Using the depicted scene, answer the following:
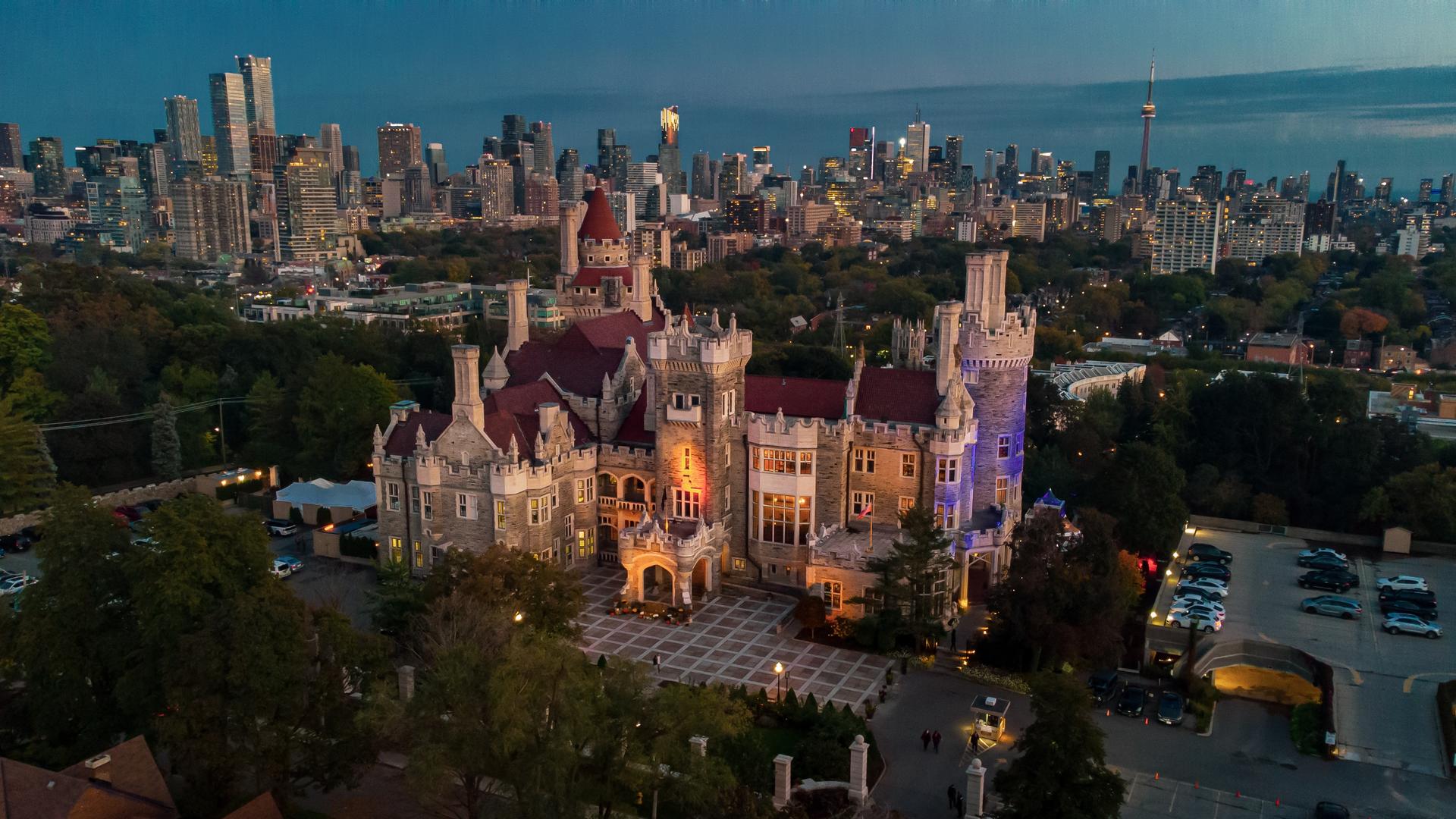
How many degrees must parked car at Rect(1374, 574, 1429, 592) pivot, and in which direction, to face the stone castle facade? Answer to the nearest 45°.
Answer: approximately 45° to its left

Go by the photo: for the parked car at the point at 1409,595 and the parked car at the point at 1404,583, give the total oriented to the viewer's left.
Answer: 2

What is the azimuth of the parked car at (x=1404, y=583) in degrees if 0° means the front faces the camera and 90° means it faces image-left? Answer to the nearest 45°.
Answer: approximately 90°

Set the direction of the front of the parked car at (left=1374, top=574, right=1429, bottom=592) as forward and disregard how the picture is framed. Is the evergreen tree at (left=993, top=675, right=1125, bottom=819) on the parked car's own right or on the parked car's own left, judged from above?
on the parked car's own left

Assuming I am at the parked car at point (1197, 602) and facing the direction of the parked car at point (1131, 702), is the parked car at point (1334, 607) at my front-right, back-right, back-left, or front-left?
back-left

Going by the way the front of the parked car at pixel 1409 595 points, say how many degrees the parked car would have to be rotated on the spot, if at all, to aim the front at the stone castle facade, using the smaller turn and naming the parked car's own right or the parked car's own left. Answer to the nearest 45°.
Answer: approximately 45° to the parked car's own left

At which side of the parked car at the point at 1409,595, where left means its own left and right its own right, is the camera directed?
left

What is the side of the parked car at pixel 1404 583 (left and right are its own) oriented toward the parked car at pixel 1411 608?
left
